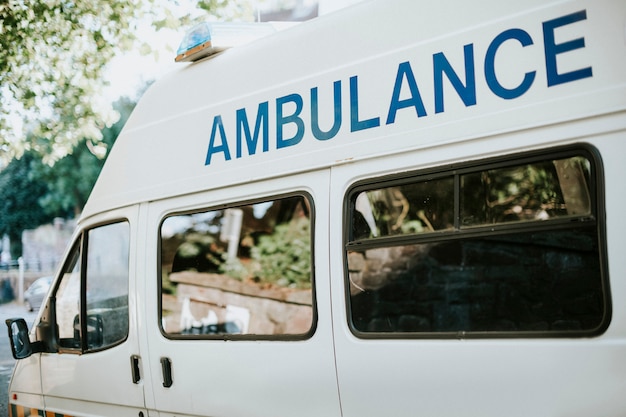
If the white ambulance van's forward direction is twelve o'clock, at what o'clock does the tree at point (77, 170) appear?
The tree is roughly at 1 o'clock from the white ambulance van.

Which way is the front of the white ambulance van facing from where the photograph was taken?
facing away from the viewer and to the left of the viewer
